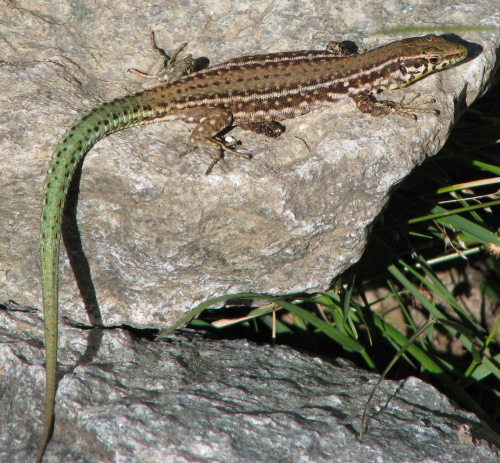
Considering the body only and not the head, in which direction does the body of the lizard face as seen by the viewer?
to the viewer's right
